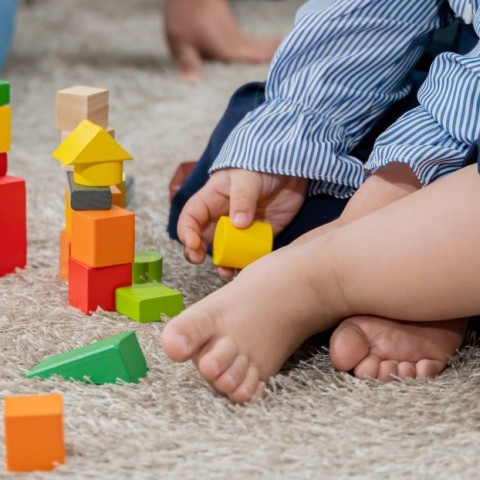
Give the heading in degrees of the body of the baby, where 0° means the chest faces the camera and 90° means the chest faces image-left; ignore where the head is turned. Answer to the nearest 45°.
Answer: approximately 45°
